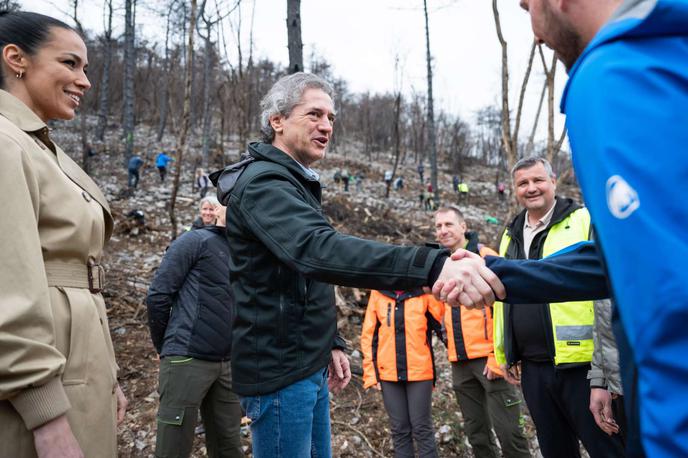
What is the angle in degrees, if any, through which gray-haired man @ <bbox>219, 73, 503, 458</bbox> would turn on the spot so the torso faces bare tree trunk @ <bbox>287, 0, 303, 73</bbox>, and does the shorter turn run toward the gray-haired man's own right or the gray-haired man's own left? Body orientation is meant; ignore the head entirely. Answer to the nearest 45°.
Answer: approximately 90° to the gray-haired man's own left

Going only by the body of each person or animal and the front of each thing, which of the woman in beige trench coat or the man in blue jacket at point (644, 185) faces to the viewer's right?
the woman in beige trench coat

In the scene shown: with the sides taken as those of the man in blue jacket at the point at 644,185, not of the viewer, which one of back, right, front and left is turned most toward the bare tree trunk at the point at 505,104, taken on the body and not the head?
right

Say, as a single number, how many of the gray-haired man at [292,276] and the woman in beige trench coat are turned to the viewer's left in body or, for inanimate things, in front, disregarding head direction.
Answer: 0

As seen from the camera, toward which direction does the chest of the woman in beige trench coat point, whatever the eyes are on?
to the viewer's right

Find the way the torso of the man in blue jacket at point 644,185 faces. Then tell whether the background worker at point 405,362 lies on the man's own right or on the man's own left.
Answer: on the man's own right

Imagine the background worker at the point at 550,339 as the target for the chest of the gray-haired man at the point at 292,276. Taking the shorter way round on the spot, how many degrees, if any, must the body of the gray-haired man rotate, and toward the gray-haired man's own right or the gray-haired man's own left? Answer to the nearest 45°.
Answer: approximately 45° to the gray-haired man's own left

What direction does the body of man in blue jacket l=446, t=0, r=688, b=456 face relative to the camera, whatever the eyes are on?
to the viewer's left

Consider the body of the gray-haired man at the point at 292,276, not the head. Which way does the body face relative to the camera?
to the viewer's right

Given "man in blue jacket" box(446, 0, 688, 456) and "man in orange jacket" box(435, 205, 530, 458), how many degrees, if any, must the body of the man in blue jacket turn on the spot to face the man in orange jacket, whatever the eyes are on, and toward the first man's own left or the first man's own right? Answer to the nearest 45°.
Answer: approximately 90° to the first man's own right

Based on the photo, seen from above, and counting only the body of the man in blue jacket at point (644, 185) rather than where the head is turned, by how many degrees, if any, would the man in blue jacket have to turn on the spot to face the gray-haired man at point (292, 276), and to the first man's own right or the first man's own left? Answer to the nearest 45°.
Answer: approximately 45° to the first man's own right
